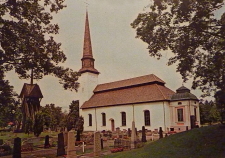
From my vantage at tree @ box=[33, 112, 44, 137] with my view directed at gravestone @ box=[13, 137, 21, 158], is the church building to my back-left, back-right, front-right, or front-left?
back-left

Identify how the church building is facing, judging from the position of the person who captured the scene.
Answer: facing away from the viewer and to the left of the viewer

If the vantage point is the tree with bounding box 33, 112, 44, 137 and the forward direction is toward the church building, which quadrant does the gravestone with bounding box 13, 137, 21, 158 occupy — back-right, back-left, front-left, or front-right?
back-right

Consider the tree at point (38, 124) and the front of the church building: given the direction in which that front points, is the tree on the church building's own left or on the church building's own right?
on the church building's own right

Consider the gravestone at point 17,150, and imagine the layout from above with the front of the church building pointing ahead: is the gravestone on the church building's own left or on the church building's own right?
on the church building's own left
